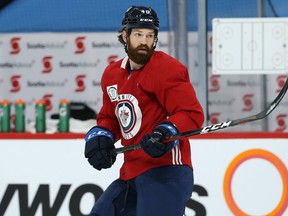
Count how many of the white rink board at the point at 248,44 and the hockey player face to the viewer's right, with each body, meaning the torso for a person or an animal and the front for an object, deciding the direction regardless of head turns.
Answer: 0

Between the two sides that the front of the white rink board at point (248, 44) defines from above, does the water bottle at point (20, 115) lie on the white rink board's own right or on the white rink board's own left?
on the white rink board's own right

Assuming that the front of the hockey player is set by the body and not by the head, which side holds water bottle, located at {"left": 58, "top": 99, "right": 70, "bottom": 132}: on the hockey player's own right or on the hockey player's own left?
on the hockey player's own right

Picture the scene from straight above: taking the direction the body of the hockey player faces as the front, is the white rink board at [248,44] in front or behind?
behind

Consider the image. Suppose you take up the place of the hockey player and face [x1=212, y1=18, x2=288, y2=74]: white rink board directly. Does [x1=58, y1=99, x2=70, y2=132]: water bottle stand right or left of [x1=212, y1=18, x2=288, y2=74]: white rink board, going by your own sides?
left

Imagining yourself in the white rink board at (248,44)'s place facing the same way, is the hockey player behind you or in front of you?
in front

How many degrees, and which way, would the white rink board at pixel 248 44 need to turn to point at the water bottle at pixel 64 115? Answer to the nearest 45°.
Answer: approximately 90° to its right

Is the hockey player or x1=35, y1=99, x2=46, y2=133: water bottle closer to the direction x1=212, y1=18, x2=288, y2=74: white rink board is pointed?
the hockey player

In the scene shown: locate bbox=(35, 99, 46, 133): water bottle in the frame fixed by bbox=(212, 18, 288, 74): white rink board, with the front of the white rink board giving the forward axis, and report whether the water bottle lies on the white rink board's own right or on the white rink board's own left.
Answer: on the white rink board's own right

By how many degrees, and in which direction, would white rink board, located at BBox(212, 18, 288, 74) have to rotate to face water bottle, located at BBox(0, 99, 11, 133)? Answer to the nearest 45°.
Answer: approximately 90° to its right
